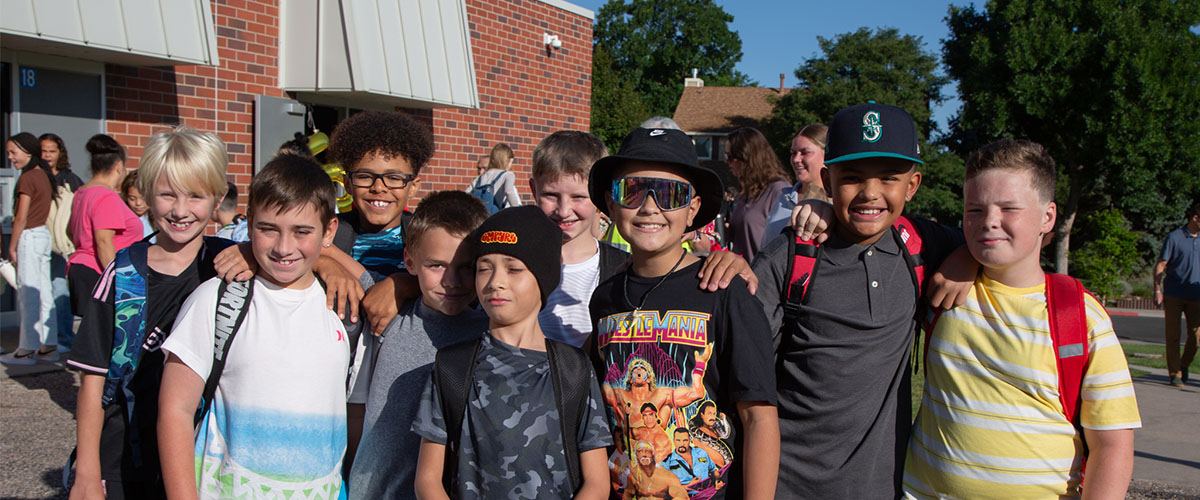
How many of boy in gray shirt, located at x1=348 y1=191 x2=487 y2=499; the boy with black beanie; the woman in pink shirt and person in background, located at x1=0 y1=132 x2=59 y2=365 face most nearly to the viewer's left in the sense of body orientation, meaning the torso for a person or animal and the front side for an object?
1

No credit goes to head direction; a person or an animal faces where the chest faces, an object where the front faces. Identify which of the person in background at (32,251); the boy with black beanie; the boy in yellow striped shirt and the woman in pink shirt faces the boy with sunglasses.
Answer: the boy in yellow striped shirt

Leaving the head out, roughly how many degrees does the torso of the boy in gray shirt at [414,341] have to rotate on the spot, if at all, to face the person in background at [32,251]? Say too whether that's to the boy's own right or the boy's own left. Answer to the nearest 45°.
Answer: approximately 180°

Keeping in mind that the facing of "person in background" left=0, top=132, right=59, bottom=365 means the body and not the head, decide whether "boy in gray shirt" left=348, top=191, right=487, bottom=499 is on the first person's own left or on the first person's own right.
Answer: on the first person's own left

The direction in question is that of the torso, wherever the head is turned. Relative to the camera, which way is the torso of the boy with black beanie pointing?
toward the camera

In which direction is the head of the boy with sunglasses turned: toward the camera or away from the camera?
toward the camera

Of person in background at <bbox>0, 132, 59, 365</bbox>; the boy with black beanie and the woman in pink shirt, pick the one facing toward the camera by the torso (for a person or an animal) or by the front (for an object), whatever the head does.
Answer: the boy with black beanie

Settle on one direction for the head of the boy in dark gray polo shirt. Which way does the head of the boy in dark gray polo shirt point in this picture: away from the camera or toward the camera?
toward the camera

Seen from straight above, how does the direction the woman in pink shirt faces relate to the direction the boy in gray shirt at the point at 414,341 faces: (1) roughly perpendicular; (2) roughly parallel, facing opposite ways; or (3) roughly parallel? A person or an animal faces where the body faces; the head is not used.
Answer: roughly perpendicular

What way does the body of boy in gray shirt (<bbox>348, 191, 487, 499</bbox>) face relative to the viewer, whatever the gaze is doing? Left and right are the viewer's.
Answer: facing the viewer and to the right of the viewer

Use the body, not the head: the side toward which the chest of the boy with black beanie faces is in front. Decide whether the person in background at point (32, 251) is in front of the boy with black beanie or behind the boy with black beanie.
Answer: behind
